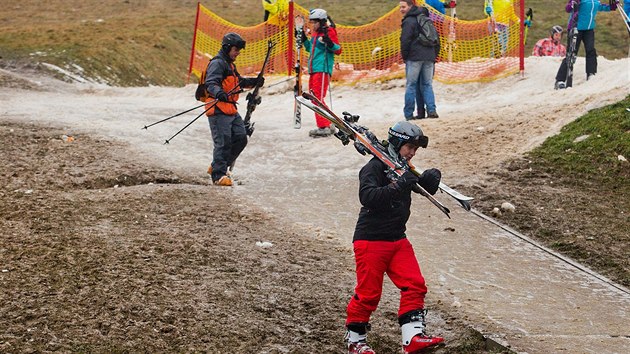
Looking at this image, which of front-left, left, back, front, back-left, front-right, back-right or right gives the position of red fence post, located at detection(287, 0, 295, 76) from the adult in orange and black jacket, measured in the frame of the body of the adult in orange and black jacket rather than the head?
back-left

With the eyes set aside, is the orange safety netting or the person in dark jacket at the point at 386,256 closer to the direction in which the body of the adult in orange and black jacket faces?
the person in dark jacket

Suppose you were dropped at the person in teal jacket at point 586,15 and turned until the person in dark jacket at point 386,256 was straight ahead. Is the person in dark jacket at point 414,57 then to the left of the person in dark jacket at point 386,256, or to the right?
right

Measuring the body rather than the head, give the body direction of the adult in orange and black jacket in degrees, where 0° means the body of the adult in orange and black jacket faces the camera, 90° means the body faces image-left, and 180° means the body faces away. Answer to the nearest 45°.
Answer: approximately 315°

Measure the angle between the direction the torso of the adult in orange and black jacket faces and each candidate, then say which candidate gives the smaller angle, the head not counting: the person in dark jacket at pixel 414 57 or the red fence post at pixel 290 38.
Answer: the person in dark jacket

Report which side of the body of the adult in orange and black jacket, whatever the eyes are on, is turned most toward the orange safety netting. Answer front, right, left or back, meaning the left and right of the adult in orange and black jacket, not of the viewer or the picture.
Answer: left

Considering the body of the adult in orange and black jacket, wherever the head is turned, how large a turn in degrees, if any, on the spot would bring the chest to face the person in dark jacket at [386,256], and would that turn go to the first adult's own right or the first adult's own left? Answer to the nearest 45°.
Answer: approximately 45° to the first adult's own right

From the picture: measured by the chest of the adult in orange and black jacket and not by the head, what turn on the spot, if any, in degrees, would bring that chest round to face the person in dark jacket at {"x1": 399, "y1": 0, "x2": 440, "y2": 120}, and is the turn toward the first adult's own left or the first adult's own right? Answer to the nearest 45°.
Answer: approximately 90° to the first adult's own left
